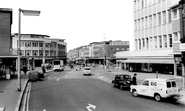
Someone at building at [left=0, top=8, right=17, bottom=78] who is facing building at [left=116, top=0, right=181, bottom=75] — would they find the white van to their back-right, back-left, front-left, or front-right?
front-right

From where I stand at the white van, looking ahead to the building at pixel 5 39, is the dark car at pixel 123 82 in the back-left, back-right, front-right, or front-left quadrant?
front-right

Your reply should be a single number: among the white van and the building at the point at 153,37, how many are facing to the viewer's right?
0

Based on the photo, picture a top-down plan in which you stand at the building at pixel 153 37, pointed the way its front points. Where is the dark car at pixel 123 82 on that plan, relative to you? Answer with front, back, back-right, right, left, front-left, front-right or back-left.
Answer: front-left

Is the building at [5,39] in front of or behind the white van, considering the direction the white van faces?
in front

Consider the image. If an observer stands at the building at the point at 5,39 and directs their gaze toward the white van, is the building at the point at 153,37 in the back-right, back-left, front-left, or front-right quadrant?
front-left

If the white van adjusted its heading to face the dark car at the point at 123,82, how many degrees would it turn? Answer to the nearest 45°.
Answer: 0° — it already faces it

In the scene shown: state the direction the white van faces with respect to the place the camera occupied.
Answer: facing away from the viewer and to the left of the viewer

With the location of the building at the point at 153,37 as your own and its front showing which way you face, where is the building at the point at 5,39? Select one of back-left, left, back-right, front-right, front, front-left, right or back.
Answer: front

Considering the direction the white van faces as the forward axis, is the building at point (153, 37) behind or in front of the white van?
in front

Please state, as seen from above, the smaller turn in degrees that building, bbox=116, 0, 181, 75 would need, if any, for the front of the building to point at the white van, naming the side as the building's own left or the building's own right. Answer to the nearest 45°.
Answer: approximately 45° to the building's own left
